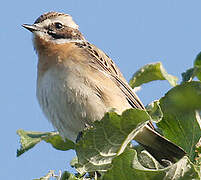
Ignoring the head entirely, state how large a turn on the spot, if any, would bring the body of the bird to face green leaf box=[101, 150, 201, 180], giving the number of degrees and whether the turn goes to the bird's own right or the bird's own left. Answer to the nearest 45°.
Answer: approximately 135° to the bird's own left

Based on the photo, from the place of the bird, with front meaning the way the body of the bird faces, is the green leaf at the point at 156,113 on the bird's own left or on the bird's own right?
on the bird's own left

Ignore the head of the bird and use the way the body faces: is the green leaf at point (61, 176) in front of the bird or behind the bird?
in front

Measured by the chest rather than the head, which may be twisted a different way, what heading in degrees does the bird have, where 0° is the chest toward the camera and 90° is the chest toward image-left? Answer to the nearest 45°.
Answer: approximately 45°

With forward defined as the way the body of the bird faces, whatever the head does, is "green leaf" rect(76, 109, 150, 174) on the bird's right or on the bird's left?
on the bird's left

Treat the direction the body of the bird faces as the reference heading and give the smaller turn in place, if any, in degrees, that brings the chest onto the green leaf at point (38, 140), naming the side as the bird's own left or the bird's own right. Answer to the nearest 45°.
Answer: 0° — it already faces it

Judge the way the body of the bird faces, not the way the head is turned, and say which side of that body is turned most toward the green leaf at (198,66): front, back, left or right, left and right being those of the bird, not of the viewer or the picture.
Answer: left
